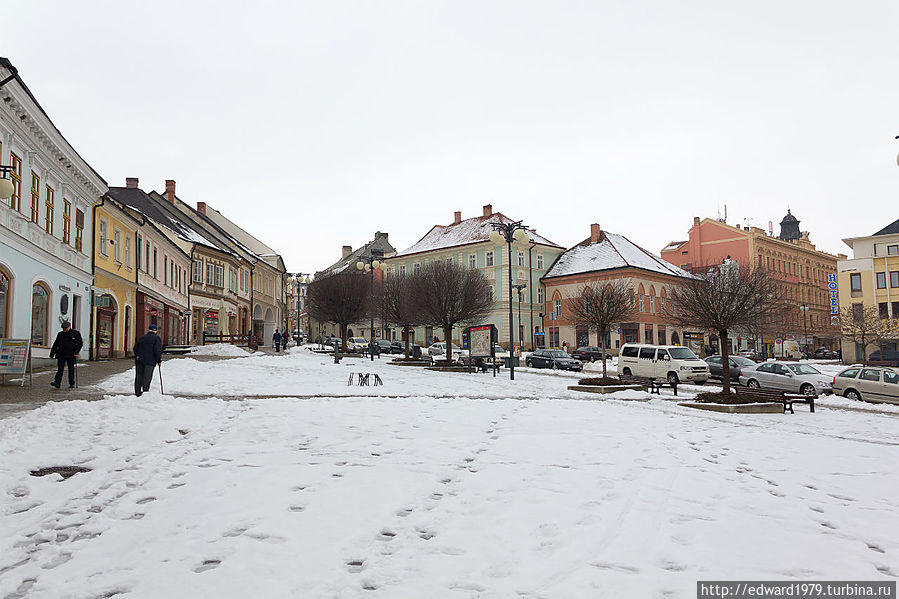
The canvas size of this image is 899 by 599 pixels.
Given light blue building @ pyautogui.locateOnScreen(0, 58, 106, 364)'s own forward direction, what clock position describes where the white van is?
The white van is roughly at 11 o'clock from the light blue building.

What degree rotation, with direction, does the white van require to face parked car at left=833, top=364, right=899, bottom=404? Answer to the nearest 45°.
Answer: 0° — it already faces it

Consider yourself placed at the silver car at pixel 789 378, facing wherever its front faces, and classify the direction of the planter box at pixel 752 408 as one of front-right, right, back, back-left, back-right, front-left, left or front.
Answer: front-right

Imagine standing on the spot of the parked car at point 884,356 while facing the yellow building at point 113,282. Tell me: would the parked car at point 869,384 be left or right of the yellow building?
left

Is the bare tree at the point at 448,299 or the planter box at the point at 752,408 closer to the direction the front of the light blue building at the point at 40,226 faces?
the planter box

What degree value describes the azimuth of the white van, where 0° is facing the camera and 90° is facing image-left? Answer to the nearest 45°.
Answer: approximately 315°

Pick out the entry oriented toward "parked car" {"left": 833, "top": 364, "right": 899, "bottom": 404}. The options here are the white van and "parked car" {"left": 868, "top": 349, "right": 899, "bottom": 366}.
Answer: the white van
